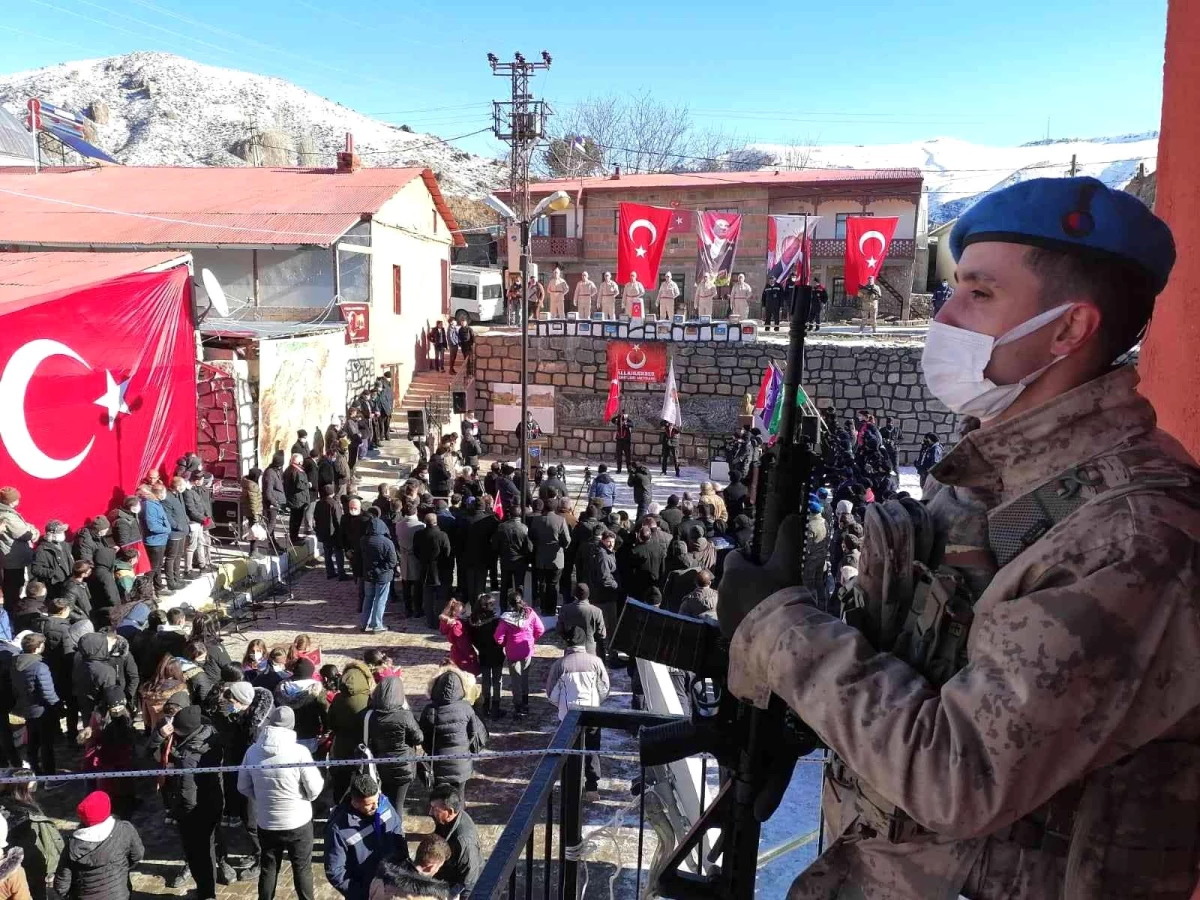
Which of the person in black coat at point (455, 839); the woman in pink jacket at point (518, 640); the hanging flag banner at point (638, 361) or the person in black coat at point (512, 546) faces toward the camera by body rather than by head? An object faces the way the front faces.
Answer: the hanging flag banner

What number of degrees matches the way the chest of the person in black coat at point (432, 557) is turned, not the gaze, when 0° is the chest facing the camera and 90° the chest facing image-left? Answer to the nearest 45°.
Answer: approximately 180°

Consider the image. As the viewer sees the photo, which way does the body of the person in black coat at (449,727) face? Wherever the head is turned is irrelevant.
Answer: away from the camera

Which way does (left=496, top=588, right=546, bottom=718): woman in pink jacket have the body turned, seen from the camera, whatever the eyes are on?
away from the camera

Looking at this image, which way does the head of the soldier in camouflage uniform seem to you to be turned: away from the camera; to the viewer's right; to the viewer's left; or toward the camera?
to the viewer's left

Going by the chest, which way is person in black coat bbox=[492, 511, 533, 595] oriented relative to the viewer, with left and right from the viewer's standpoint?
facing away from the viewer

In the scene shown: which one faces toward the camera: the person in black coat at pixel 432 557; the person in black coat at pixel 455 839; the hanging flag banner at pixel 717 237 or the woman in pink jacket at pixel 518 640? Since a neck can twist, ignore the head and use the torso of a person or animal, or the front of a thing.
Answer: the hanging flag banner

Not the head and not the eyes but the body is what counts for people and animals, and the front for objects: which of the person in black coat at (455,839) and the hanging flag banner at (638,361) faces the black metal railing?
the hanging flag banner

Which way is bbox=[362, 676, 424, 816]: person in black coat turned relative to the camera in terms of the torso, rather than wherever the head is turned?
away from the camera
